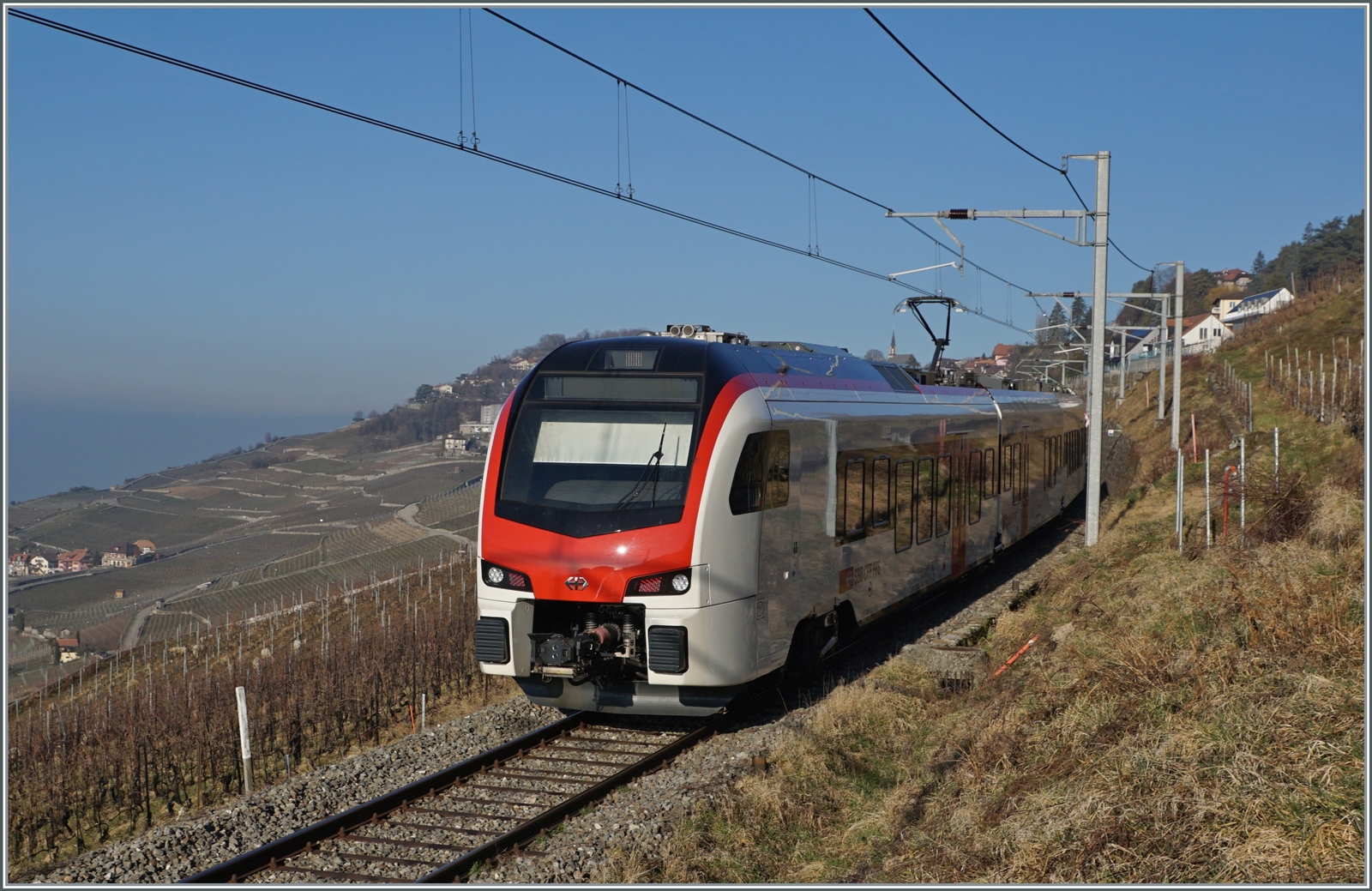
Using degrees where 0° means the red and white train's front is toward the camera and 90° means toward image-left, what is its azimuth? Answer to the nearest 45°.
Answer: approximately 45°

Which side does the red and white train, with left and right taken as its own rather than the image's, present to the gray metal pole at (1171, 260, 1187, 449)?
back

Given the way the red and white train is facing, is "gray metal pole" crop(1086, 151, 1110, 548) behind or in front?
behind
